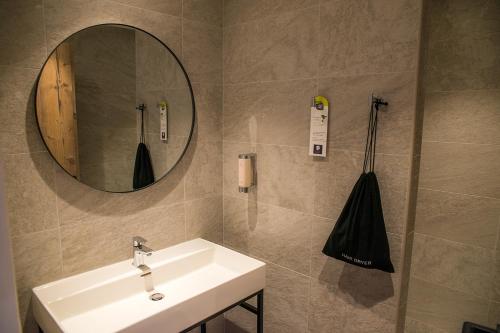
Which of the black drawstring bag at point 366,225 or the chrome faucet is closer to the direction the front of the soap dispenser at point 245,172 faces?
the chrome faucet

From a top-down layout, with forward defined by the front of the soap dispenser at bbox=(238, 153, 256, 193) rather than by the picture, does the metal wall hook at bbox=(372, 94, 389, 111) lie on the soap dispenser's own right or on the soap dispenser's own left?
on the soap dispenser's own left

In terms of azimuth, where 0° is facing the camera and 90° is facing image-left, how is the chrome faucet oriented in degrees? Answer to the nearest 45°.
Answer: approximately 315°

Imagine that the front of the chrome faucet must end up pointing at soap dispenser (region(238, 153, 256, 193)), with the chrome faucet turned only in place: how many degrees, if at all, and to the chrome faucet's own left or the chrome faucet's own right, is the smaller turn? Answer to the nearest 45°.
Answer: approximately 45° to the chrome faucet's own left

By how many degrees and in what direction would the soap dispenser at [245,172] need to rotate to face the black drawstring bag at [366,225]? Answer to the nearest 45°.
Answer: approximately 90° to its left

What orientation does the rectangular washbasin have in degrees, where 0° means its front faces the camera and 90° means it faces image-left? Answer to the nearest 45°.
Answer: approximately 315°

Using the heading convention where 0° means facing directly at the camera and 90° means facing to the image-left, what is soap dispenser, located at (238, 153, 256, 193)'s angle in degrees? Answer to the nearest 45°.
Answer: approximately 45°
